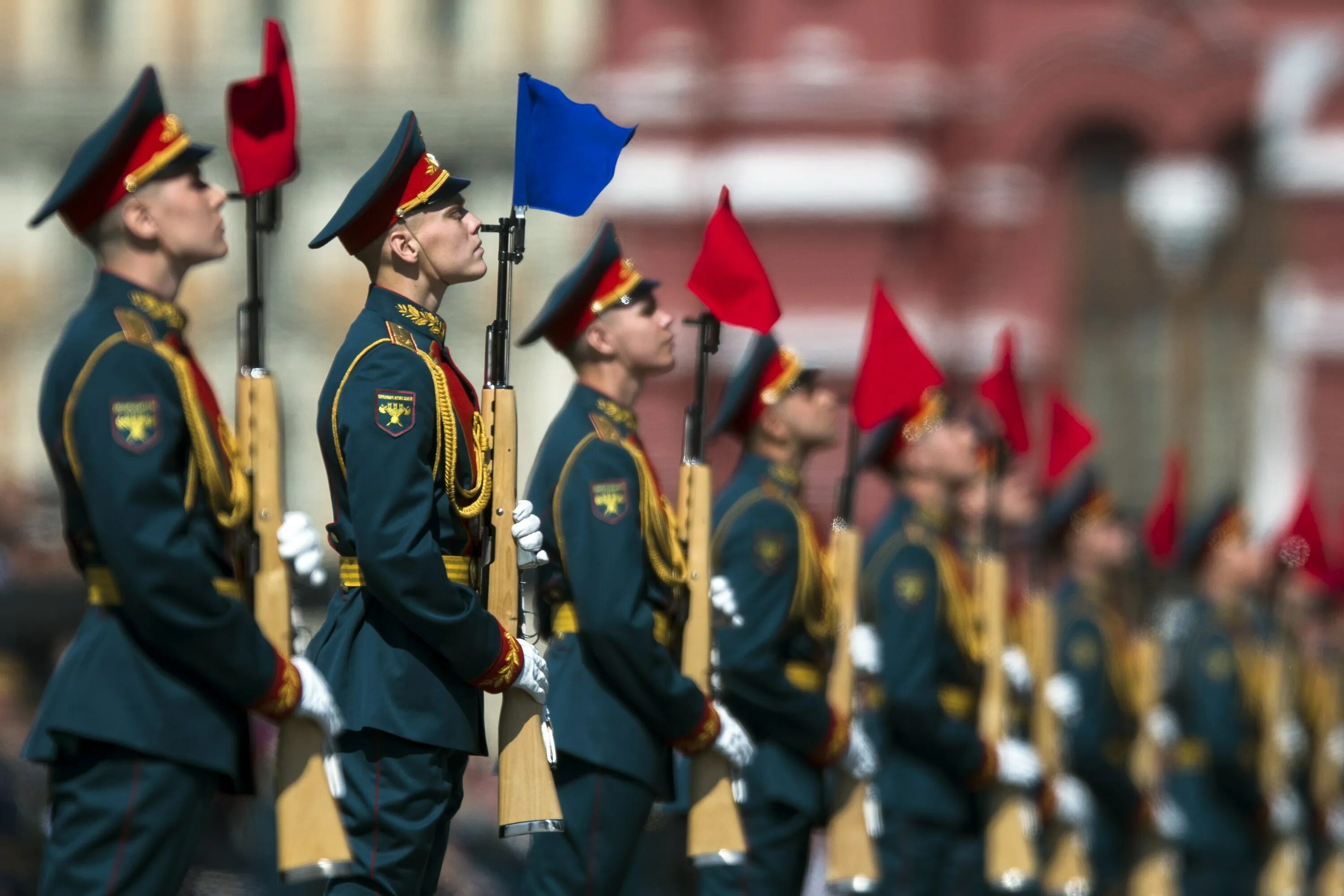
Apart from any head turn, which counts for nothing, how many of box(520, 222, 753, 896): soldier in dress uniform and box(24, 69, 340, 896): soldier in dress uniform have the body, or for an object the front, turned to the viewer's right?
2

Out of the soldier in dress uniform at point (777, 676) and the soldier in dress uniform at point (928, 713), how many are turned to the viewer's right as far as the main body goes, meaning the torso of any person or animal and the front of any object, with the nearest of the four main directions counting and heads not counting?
2

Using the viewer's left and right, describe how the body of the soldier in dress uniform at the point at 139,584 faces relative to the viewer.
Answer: facing to the right of the viewer

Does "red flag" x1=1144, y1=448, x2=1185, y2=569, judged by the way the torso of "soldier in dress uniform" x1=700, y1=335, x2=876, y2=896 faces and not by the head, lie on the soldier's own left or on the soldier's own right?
on the soldier's own left

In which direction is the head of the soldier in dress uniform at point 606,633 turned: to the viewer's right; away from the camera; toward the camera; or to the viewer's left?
to the viewer's right

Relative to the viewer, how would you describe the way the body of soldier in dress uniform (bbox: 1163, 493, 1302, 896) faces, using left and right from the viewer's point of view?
facing to the right of the viewer

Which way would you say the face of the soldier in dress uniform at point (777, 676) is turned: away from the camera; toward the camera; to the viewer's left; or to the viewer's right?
to the viewer's right

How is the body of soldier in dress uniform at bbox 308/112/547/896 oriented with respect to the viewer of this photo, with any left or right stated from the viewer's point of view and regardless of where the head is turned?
facing to the right of the viewer

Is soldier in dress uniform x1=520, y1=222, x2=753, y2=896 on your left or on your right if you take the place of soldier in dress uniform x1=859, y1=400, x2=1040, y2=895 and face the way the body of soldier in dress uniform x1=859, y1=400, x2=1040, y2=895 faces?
on your right

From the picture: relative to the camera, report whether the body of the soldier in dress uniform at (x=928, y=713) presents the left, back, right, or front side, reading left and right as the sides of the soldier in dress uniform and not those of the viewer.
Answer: right

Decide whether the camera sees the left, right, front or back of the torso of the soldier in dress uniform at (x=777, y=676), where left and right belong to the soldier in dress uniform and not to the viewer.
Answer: right

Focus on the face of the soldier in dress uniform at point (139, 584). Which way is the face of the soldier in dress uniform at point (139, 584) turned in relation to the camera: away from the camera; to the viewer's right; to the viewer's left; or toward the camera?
to the viewer's right

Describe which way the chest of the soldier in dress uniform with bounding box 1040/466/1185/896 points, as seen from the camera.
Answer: to the viewer's right
